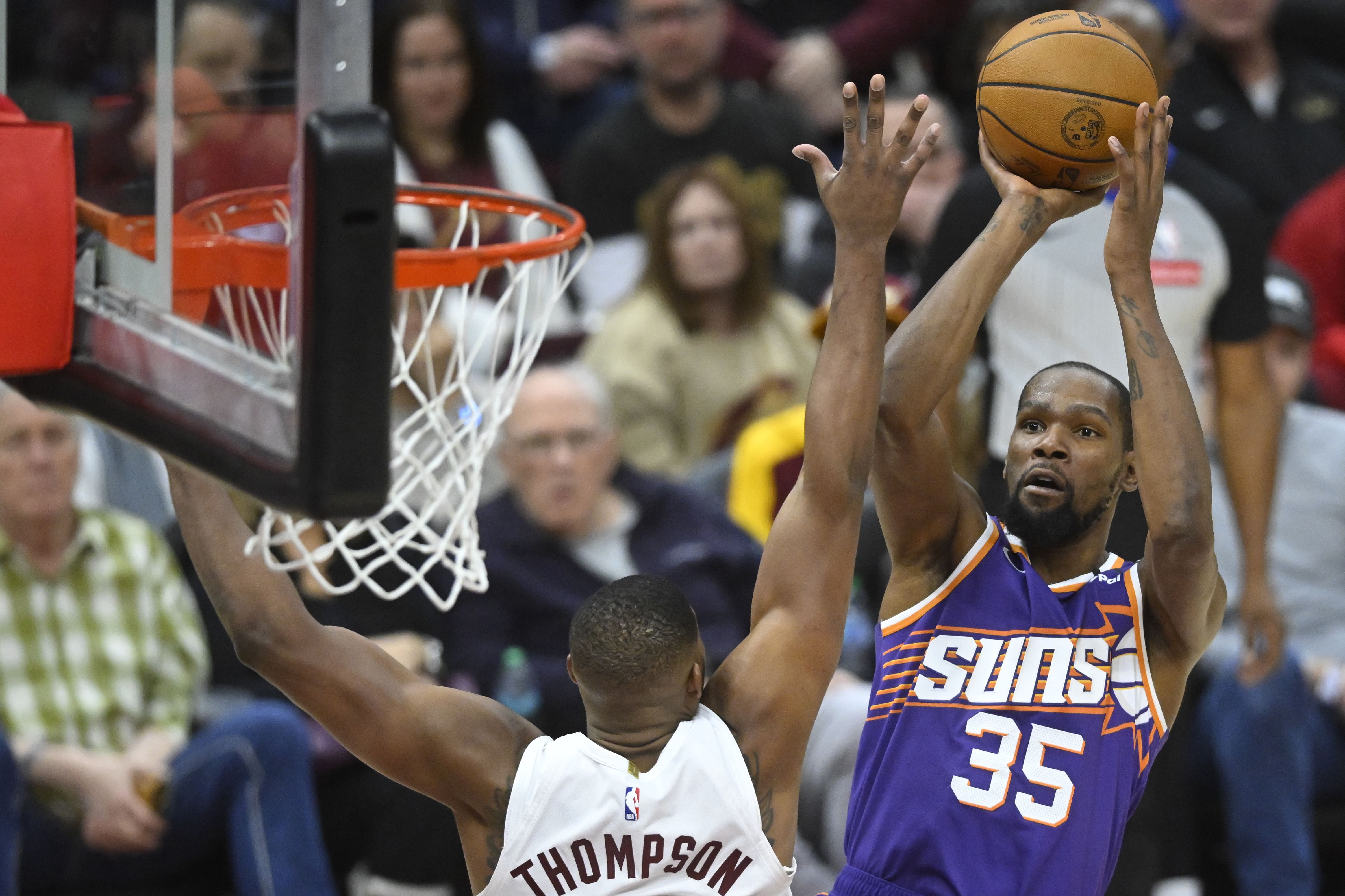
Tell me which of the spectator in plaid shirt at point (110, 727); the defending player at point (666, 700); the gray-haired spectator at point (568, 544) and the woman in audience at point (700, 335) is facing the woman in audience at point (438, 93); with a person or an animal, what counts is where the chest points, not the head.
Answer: the defending player

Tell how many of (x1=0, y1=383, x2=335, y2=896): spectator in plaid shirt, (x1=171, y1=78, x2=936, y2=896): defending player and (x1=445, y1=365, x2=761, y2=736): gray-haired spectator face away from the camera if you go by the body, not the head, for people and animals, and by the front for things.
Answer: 1

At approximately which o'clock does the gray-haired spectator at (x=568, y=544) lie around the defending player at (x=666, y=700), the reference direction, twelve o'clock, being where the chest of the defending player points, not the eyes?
The gray-haired spectator is roughly at 12 o'clock from the defending player.

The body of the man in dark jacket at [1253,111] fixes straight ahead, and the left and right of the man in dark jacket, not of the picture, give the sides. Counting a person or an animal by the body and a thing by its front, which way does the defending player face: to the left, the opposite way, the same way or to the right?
the opposite way

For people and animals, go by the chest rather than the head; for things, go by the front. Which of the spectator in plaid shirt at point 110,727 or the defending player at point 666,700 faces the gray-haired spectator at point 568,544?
the defending player

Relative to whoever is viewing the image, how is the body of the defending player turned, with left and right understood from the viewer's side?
facing away from the viewer

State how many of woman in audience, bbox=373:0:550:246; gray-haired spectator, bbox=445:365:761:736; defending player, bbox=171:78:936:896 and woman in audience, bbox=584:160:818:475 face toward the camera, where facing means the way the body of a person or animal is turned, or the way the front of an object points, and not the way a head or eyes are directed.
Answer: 3

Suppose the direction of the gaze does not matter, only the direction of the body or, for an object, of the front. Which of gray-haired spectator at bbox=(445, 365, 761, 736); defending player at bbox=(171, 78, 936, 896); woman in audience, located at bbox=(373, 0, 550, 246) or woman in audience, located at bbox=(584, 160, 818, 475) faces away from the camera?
the defending player

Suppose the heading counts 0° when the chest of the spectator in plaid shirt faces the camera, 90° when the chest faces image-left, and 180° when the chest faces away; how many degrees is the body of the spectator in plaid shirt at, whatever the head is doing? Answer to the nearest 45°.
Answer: approximately 0°

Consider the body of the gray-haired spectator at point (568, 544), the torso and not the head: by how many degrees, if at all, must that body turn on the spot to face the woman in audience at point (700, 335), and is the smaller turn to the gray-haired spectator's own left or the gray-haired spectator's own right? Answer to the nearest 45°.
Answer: approximately 180°

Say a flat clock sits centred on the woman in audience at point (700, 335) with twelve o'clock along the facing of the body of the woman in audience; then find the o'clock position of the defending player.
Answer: The defending player is roughly at 12 o'clock from the woman in audience.

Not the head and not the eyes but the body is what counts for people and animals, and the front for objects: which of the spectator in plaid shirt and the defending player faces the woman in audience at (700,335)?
the defending player

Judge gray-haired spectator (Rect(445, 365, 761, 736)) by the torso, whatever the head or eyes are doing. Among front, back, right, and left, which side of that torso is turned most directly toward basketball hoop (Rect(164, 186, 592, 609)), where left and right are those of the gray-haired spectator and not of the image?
front
